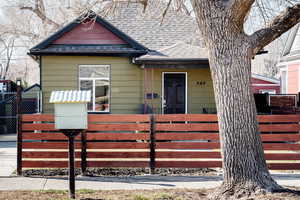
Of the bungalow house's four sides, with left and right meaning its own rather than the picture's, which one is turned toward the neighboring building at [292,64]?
left

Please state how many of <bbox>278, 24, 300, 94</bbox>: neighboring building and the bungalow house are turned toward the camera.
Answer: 2

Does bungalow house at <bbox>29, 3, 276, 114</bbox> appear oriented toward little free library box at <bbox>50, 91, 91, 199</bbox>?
yes

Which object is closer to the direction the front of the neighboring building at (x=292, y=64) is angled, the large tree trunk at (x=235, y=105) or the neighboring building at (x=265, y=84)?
the large tree trunk

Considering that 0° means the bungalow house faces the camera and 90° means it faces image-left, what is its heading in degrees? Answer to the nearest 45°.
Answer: approximately 0°

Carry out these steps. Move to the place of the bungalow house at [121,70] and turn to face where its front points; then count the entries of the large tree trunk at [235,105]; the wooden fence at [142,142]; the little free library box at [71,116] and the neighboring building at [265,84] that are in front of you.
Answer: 3

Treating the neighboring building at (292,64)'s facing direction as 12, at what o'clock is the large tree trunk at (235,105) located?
The large tree trunk is roughly at 12 o'clock from the neighboring building.

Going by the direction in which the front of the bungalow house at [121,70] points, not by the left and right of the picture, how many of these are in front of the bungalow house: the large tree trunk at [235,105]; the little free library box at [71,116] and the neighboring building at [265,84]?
2

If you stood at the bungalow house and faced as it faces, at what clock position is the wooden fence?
The wooden fence is roughly at 12 o'clock from the bungalow house.
